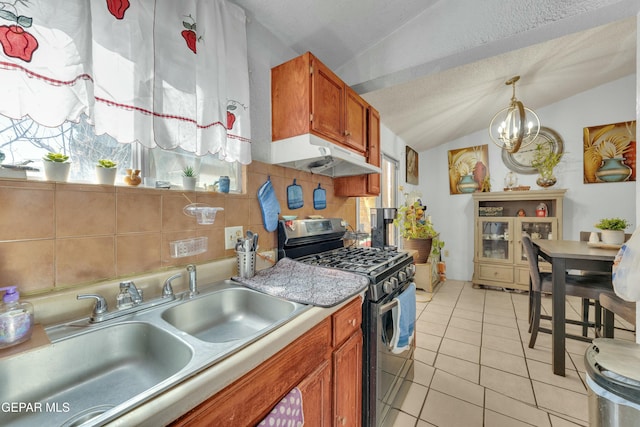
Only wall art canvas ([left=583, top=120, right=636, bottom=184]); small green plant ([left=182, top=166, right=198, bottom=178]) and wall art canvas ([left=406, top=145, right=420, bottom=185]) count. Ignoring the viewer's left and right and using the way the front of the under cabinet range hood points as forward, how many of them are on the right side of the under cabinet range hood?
1

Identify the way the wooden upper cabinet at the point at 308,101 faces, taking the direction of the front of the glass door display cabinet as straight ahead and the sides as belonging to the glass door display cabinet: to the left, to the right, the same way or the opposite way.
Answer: to the left

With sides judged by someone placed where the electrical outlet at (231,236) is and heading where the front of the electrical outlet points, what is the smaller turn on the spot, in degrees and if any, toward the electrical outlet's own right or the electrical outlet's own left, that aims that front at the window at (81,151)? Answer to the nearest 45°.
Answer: approximately 90° to the electrical outlet's own right

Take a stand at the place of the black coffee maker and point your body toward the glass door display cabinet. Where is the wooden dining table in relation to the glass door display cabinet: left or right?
right

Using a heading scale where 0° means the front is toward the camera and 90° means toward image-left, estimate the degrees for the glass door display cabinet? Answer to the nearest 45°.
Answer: approximately 0°

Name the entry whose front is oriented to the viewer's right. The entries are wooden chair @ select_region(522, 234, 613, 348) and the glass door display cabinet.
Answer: the wooden chair

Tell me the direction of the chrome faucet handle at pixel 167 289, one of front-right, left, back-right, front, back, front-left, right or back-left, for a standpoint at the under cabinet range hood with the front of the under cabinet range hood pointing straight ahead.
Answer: right

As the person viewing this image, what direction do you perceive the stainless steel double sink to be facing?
facing the viewer and to the right of the viewer

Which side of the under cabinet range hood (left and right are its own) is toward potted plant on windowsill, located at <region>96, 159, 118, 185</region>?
right

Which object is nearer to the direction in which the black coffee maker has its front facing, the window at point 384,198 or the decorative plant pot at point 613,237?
the decorative plant pot

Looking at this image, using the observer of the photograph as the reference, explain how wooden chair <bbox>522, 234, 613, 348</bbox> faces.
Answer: facing to the right of the viewer

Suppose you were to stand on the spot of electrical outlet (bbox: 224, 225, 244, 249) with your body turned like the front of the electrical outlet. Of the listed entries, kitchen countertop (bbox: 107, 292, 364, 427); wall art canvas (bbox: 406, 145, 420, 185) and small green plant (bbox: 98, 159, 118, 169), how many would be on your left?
1
